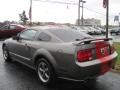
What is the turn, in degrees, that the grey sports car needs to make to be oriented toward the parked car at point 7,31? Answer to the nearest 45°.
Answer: approximately 45° to its right

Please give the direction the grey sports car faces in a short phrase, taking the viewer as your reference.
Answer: facing away from the viewer and to the left of the viewer
